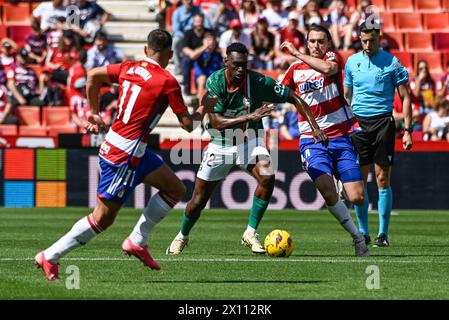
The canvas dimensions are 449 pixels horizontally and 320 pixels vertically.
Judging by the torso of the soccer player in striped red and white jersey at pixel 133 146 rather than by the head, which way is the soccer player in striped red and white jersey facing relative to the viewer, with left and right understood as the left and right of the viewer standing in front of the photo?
facing away from the viewer and to the right of the viewer

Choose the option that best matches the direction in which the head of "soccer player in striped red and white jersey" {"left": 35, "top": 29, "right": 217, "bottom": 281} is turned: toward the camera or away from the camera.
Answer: away from the camera

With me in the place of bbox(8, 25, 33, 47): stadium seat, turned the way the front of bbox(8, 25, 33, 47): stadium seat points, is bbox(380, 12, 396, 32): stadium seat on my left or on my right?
on my left

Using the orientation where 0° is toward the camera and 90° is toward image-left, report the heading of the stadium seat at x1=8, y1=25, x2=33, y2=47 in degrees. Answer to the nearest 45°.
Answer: approximately 0°
